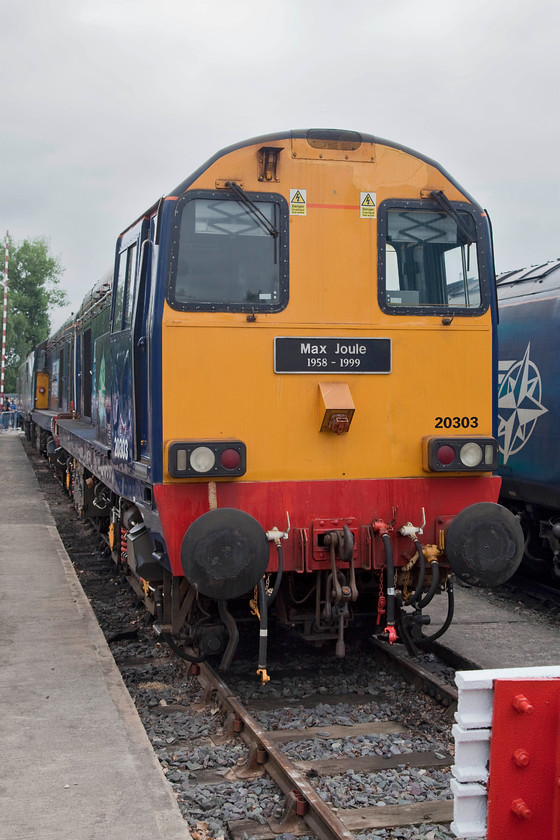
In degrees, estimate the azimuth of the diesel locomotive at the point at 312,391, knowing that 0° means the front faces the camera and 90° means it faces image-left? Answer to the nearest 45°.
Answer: approximately 315°
